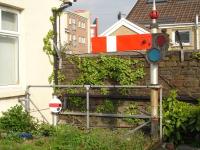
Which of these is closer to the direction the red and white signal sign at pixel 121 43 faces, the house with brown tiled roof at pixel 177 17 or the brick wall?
the brick wall

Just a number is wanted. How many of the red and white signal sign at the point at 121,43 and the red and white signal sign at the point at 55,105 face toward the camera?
2

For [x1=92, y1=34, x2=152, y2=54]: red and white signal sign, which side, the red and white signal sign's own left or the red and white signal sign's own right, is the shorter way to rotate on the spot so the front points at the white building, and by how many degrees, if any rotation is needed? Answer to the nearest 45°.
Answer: approximately 90° to the red and white signal sign's own right

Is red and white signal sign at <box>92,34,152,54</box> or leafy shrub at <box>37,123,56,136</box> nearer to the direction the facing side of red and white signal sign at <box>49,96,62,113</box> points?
the leafy shrub

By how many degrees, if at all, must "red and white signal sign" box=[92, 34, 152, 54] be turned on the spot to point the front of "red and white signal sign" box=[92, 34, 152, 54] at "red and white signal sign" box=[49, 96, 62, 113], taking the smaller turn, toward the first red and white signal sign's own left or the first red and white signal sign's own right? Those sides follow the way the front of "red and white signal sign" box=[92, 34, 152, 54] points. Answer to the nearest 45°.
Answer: approximately 90° to the first red and white signal sign's own right

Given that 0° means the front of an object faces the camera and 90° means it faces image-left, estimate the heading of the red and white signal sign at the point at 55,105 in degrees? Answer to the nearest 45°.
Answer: approximately 0°

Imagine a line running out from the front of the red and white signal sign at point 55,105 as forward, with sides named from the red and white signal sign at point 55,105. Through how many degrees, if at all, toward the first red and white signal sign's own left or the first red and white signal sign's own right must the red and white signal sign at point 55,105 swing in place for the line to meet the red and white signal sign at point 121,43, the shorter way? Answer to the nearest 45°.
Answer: approximately 90° to the first red and white signal sign's own left

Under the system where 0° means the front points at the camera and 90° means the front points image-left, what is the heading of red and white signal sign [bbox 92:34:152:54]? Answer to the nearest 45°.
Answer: approximately 0°
